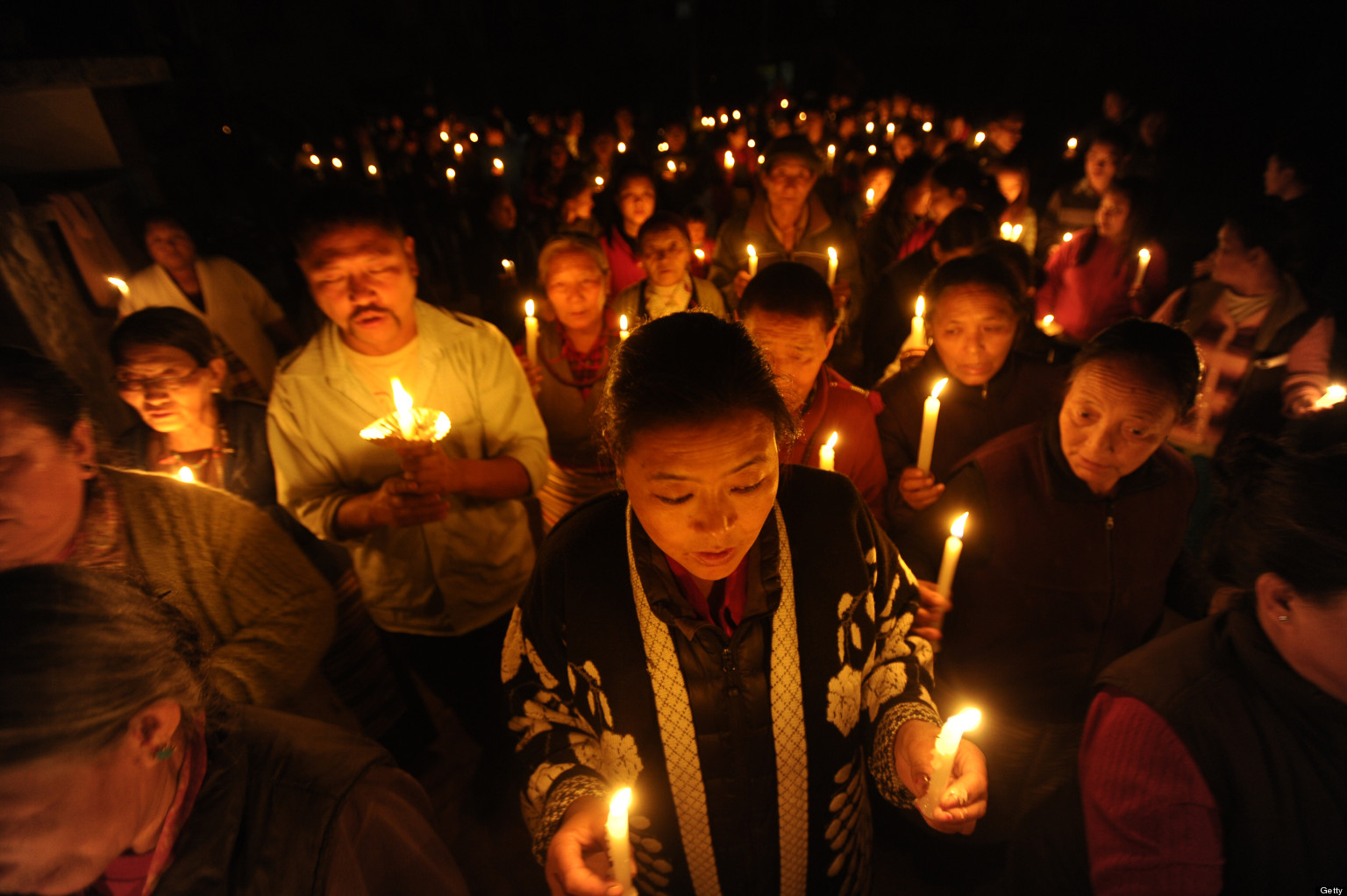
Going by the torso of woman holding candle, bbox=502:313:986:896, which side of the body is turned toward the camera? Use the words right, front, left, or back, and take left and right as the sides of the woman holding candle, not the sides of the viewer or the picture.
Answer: front

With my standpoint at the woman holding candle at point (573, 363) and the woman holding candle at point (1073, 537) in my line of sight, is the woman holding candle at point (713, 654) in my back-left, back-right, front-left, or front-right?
front-right

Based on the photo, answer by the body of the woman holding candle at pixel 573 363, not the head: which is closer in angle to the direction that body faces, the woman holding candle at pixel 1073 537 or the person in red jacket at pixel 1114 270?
the woman holding candle

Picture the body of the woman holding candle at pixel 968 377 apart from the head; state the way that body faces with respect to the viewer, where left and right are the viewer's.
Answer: facing the viewer

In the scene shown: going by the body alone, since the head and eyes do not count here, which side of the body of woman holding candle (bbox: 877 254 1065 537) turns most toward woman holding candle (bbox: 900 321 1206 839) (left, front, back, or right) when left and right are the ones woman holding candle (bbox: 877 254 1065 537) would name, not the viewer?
front

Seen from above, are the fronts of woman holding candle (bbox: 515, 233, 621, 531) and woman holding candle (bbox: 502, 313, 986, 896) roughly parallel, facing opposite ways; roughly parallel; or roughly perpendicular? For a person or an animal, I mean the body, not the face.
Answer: roughly parallel

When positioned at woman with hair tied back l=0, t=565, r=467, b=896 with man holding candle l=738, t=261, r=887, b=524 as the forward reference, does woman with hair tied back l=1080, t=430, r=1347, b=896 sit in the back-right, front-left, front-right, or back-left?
front-right

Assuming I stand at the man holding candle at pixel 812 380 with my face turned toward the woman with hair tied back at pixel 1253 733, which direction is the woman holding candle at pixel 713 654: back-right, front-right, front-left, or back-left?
front-right

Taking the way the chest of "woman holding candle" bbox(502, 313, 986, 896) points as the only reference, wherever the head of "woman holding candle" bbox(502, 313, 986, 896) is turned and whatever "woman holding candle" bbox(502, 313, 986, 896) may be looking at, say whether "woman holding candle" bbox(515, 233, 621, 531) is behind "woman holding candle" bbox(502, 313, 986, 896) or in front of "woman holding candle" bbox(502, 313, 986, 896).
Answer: behind

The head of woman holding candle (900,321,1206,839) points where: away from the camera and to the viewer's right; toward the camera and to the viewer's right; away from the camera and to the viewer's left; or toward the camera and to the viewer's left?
toward the camera and to the viewer's left

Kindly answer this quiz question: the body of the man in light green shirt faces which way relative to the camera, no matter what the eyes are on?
toward the camera
